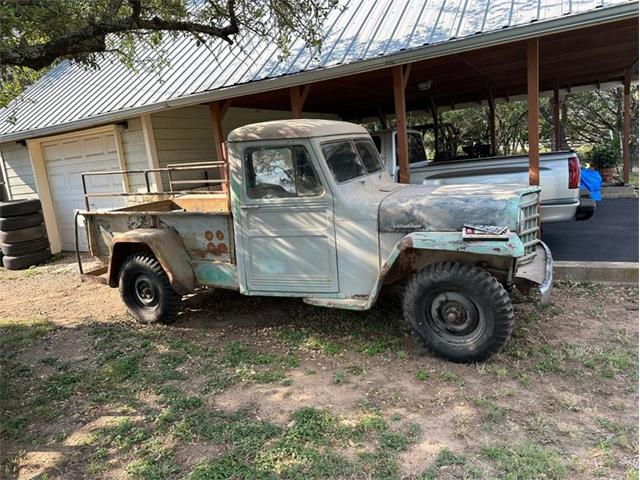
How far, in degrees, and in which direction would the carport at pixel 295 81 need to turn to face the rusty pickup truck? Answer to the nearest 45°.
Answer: approximately 45° to its left

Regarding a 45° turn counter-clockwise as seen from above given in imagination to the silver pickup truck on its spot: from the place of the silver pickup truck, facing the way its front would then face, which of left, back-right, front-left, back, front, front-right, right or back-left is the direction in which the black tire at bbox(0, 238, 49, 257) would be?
front-right

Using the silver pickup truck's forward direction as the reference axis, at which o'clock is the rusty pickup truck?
The rusty pickup truck is roughly at 10 o'clock from the silver pickup truck.

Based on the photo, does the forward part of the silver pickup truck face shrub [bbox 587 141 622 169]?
no

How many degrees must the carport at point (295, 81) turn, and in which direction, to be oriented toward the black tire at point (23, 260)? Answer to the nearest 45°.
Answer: approximately 45° to its right

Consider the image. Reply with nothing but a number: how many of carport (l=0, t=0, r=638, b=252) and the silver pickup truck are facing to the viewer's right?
0

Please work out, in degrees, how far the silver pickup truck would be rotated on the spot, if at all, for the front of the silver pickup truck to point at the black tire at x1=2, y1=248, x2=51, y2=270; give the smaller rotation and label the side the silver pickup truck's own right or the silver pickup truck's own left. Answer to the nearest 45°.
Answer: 0° — it already faces it

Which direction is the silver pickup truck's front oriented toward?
to the viewer's left

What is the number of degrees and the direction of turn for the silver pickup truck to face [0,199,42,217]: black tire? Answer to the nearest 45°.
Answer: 0° — it already faces it

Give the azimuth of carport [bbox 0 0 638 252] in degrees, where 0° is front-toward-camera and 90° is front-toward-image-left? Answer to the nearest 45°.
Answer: approximately 45°

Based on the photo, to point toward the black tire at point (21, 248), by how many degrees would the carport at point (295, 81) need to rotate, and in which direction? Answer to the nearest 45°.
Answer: approximately 45° to its right
